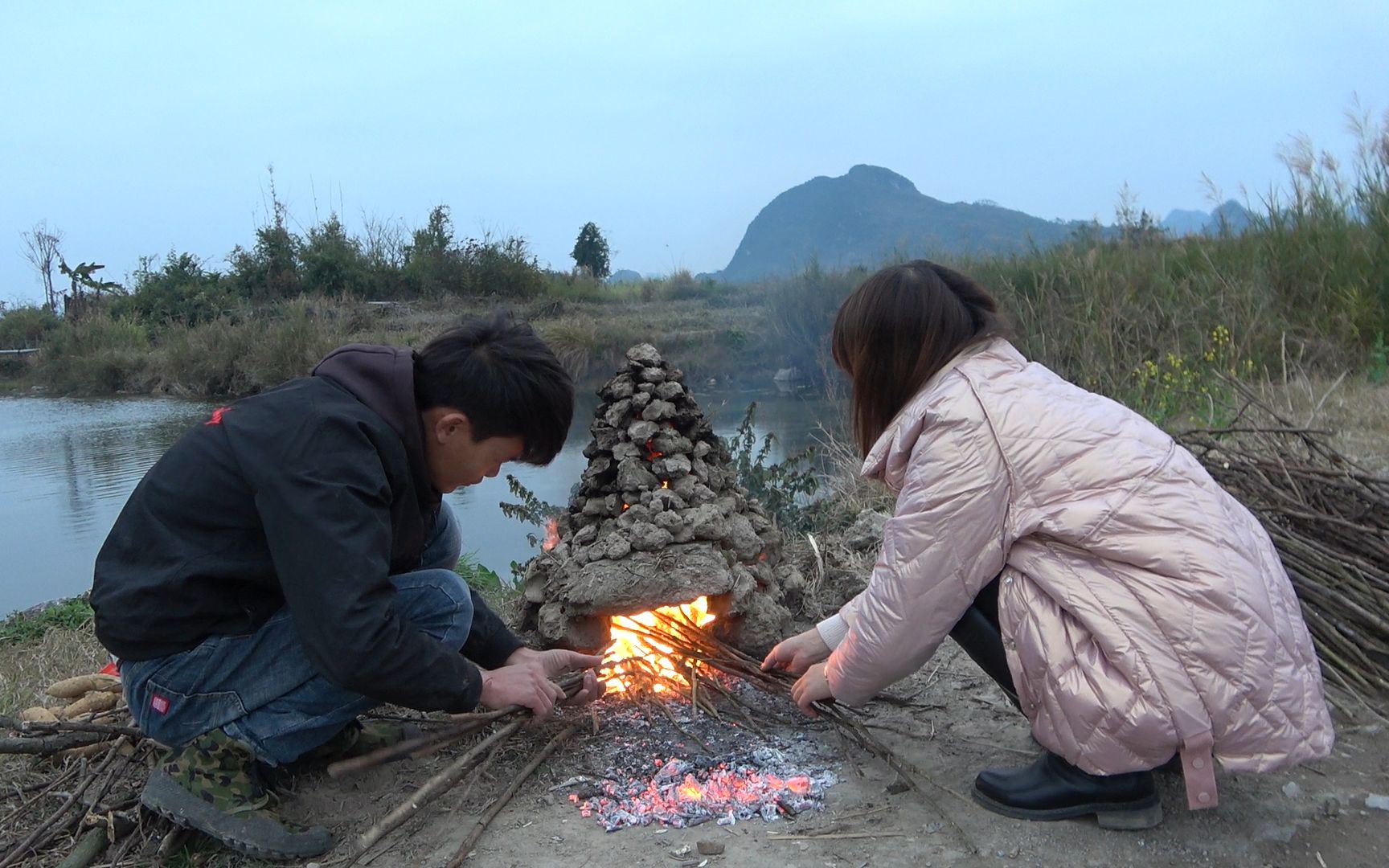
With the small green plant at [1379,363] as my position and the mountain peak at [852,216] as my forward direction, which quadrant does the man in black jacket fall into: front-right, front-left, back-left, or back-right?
back-left

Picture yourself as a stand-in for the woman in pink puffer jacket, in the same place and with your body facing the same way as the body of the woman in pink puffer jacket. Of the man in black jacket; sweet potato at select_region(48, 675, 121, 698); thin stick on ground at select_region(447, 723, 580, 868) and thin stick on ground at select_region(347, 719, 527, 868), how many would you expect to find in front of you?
4

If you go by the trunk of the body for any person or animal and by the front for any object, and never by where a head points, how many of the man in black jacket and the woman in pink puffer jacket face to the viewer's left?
1

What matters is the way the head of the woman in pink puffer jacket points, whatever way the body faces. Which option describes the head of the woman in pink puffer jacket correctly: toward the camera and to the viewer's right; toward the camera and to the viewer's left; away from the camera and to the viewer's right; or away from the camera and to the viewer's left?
away from the camera and to the viewer's left

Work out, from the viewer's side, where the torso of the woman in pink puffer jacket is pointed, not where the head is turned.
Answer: to the viewer's left

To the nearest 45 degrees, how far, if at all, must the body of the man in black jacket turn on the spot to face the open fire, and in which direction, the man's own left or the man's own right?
approximately 45° to the man's own left

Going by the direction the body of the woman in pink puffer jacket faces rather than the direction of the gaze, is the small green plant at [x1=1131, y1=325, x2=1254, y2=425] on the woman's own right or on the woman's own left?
on the woman's own right

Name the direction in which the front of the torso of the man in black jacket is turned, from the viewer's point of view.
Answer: to the viewer's right

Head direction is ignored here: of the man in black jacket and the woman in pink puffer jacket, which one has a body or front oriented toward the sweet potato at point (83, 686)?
the woman in pink puffer jacket

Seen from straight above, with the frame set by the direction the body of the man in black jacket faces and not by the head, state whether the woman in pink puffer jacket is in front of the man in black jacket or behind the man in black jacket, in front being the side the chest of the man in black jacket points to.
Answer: in front

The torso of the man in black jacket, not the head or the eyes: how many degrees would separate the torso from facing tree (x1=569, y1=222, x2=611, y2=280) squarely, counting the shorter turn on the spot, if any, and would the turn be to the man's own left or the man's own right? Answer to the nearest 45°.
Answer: approximately 90° to the man's own left

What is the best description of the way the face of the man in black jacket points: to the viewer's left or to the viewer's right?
to the viewer's right

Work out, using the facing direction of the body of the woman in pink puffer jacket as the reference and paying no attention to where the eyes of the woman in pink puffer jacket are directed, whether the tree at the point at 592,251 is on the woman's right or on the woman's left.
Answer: on the woman's right
